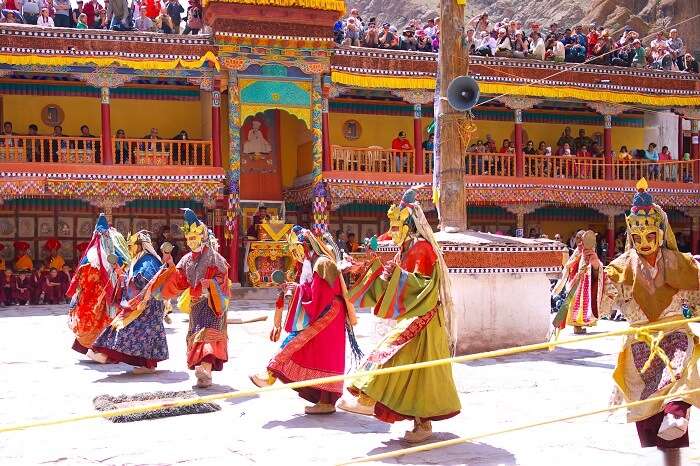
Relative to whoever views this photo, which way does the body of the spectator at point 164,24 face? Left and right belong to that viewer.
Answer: facing the viewer

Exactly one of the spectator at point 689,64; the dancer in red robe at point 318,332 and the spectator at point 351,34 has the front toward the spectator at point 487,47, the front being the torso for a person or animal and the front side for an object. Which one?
the spectator at point 689,64

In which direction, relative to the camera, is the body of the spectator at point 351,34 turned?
toward the camera

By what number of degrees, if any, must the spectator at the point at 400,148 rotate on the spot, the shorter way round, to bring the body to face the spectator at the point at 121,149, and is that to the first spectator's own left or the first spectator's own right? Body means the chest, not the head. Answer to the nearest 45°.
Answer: approximately 90° to the first spectator's own right

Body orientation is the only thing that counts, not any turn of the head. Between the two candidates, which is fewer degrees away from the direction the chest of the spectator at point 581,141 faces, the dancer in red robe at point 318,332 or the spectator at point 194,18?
the dancer in red robe

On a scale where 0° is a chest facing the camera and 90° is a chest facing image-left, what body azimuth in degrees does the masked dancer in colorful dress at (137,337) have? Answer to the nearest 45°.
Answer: approximately 90°

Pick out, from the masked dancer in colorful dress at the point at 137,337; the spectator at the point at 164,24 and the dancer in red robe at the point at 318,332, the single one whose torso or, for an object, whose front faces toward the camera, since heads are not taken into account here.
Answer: the spectator

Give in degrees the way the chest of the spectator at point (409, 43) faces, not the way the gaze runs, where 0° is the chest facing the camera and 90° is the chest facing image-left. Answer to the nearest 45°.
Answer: approximately 0°

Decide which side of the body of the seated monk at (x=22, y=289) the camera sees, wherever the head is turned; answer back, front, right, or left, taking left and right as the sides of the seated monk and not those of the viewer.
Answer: front

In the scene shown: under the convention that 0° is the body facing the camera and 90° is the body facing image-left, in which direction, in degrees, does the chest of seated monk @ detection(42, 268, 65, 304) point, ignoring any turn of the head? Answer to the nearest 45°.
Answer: approximately 0°
